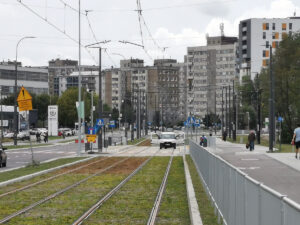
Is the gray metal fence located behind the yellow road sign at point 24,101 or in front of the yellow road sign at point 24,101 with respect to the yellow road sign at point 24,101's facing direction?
in front

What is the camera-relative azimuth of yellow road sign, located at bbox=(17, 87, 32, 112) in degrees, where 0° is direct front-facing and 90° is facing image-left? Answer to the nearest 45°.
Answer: approximately 0°
